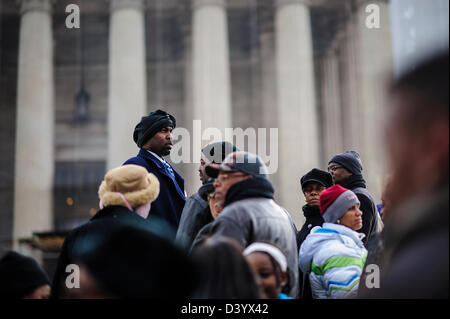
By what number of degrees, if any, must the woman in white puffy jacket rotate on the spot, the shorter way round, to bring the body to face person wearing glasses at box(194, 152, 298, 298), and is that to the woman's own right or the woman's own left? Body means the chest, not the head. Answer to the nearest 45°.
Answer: approximately 135° to the woman's own right

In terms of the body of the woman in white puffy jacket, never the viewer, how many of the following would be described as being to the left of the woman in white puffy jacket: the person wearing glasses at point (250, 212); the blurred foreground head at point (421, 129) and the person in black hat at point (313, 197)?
1

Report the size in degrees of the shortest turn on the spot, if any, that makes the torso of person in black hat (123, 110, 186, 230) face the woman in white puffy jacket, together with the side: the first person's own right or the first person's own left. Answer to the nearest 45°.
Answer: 0° — they already face them

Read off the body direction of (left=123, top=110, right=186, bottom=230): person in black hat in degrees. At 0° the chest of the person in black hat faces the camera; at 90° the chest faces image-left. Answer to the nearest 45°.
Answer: approximately 315°

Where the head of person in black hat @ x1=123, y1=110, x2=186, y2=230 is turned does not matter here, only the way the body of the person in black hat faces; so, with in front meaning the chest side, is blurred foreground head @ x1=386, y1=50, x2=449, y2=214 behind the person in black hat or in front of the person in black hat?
in front
